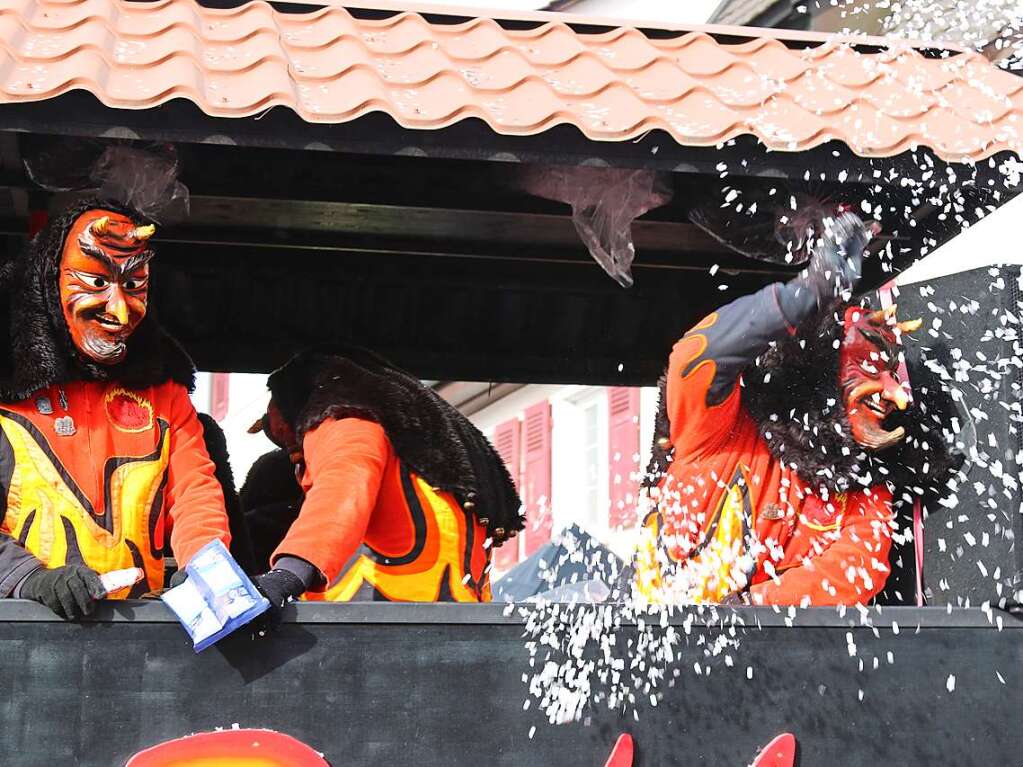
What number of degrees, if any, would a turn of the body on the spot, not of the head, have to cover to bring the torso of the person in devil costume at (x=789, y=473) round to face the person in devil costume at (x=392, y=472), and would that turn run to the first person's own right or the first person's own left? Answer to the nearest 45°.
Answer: approximately 135° to the first person's own right

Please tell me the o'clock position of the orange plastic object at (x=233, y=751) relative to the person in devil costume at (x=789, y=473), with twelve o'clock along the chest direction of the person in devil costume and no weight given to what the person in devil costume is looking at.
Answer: The orange plastic object is roughly at 3 o'clock from the person in devil costume.

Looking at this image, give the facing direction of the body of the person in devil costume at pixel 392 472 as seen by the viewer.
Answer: to the viewer's left

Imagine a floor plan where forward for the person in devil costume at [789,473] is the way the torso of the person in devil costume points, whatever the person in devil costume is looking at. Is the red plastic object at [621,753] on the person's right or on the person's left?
on the person's right

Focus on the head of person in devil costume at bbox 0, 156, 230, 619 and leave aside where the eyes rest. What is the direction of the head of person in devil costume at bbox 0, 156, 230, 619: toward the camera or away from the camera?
toward the camera

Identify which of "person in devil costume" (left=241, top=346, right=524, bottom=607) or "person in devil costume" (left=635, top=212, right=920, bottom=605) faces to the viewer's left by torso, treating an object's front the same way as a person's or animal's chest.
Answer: "person in devil costume" (left=241, top=346, right=524, bottom=607)

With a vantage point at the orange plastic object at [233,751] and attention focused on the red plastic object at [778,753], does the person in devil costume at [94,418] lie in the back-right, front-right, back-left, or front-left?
back-left

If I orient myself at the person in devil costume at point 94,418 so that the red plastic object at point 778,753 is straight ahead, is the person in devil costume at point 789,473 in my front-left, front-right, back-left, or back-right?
front-left

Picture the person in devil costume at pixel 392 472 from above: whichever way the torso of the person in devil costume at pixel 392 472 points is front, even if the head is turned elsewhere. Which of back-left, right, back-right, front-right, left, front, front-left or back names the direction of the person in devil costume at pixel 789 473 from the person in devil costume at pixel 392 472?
back

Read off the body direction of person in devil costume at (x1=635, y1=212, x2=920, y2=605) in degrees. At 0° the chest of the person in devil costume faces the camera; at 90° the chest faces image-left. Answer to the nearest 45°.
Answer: approximately 315°
